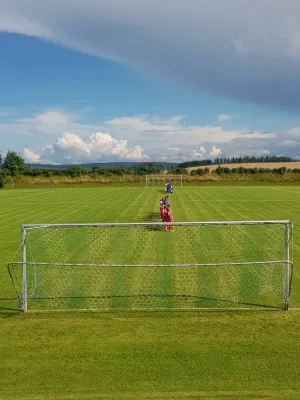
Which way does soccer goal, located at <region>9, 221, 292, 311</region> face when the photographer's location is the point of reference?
facing away from the viewer
